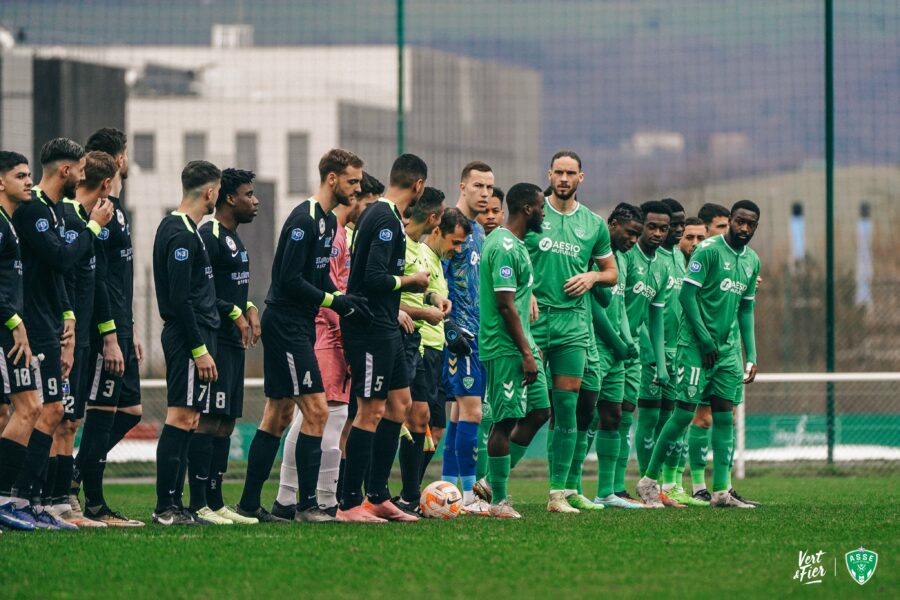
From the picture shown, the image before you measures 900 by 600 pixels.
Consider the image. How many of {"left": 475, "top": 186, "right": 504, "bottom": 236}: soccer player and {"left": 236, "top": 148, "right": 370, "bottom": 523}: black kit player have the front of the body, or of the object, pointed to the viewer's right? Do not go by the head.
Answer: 1

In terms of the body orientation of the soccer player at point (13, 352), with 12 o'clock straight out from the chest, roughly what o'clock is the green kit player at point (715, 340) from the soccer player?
The green kit player is roughly at 10 o'clock from the soccer player.

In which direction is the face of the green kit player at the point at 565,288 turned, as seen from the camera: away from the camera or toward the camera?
toward the camera

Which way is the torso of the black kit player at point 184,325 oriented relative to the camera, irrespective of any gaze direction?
to the viewer's right

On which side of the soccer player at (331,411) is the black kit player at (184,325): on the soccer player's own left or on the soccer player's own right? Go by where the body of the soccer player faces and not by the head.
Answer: on the soccer player's own right

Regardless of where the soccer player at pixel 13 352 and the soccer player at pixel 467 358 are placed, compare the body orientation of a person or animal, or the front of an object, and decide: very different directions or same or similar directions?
same or similar directions

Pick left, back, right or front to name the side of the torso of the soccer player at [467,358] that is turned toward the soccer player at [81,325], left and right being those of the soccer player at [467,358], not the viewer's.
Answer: right

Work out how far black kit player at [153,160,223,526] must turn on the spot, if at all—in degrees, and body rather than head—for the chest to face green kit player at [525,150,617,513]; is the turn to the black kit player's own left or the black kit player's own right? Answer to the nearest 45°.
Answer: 0° — they already face them

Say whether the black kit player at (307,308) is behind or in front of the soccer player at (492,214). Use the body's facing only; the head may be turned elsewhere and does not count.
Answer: in front

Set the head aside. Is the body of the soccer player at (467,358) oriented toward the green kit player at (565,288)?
no

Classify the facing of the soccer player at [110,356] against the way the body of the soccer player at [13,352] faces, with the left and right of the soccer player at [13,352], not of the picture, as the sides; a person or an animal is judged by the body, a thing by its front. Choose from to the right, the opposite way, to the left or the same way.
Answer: the same way

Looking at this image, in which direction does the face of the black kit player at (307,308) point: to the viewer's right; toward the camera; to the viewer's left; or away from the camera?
to the viewer's right

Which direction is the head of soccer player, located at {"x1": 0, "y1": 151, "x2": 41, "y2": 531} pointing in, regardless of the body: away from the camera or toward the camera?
toward the camera
